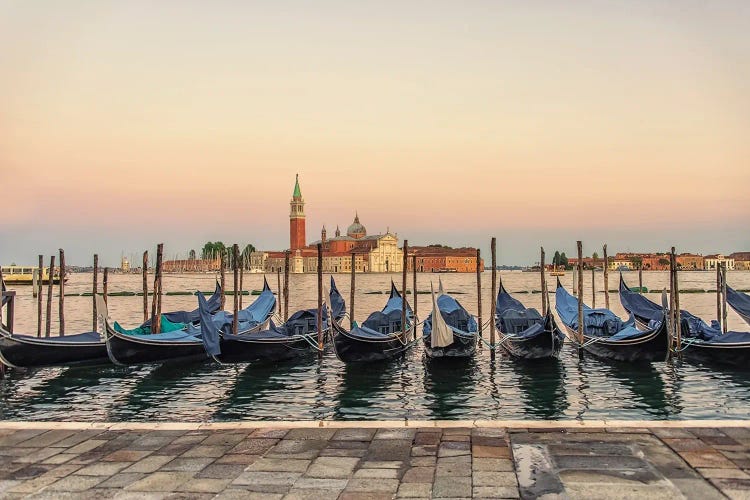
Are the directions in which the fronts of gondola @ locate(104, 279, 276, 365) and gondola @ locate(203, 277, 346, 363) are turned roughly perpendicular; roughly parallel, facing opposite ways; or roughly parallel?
roughly parallel

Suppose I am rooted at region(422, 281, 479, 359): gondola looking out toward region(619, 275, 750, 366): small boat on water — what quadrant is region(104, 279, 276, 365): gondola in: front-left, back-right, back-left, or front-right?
back-right
